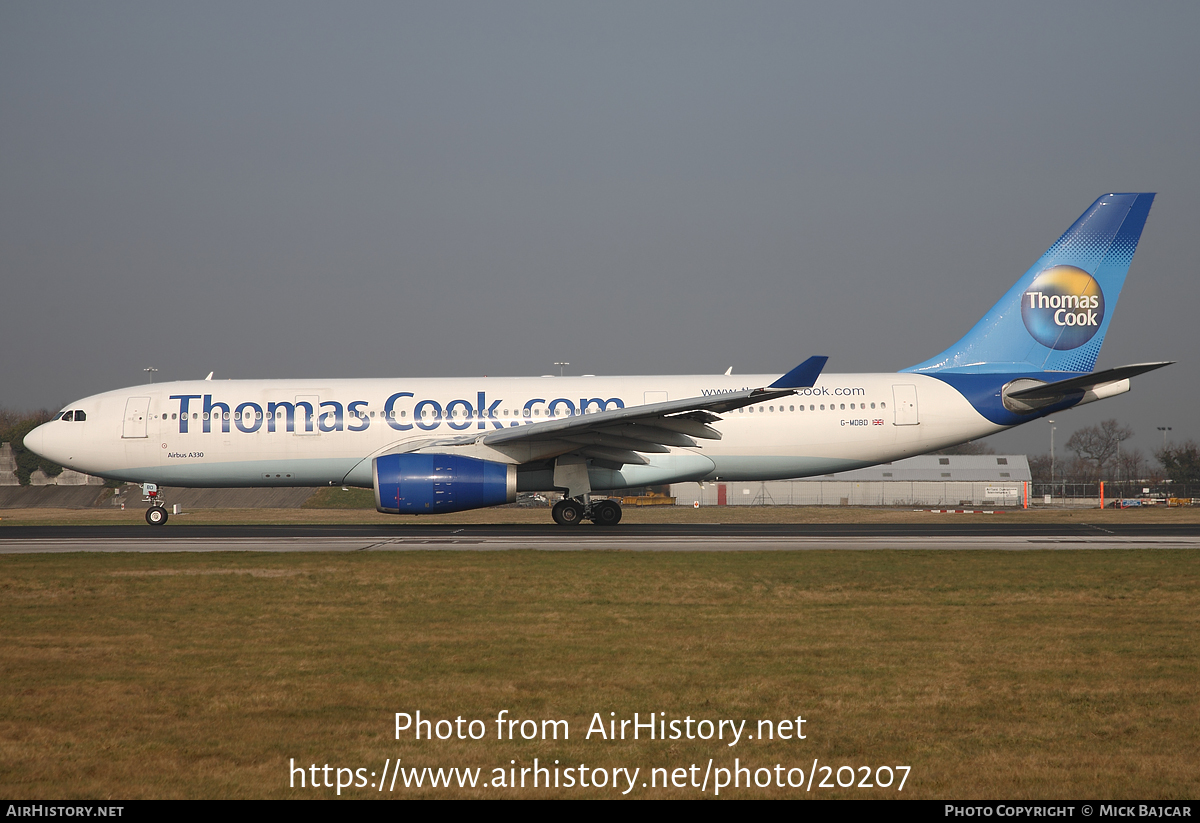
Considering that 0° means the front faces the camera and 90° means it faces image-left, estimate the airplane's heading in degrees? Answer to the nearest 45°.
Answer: approximately 90°
